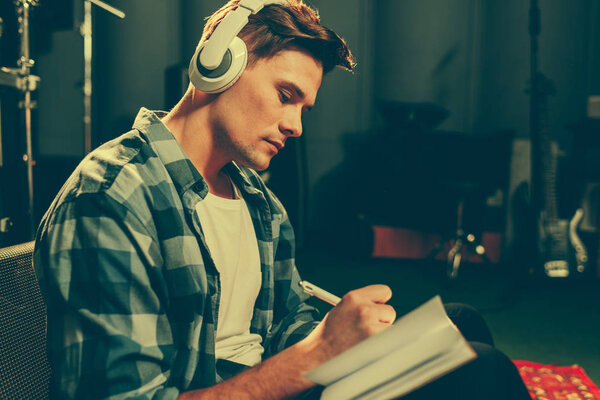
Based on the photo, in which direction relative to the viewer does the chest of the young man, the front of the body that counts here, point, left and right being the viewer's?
facing the viewer and to the right of the viewer

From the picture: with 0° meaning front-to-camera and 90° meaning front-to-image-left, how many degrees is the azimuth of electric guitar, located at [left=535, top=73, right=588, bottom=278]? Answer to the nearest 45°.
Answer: approximately 0°

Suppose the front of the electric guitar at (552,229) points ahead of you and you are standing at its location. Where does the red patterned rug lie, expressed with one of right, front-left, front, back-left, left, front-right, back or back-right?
front

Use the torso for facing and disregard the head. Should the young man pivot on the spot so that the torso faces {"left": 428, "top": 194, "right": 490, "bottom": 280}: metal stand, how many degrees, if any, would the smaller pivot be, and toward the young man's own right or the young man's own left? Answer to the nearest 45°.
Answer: approximately 90° to the young man's own left

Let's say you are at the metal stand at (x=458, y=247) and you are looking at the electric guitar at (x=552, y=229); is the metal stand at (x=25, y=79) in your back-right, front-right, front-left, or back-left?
back-right

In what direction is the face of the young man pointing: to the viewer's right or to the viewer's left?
to the viewer's right

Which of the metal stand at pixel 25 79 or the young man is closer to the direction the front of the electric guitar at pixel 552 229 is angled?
the young man

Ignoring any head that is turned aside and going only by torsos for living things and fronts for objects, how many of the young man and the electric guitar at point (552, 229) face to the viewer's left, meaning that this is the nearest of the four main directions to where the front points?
0

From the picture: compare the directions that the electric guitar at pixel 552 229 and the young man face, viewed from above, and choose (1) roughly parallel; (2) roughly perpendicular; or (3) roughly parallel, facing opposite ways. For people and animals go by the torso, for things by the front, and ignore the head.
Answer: roughly perpendicular

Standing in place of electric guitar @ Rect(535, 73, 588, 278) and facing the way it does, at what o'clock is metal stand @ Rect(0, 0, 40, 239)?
The metal stand is roughly at 2 o'clock from the electric guitar.
